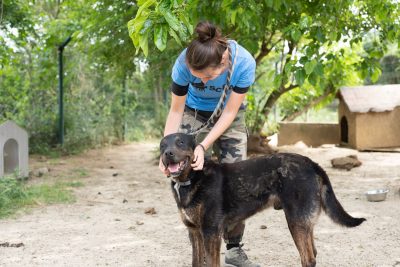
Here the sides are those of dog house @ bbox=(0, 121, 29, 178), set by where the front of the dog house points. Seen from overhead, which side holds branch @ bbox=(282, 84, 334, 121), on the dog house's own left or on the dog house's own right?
on the dog house's own left

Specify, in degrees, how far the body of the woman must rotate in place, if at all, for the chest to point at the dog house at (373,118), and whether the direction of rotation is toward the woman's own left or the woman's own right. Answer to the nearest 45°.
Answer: approximately 135° to the woman's own left

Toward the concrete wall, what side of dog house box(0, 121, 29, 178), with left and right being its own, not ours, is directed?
left

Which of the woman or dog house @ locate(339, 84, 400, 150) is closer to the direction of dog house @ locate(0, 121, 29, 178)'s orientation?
the woman

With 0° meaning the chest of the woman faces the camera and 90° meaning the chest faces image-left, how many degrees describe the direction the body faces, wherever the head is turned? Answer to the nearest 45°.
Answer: approximately 0°

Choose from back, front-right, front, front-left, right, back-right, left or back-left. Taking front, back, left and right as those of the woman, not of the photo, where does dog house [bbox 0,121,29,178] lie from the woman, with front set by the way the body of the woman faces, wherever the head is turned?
back-right

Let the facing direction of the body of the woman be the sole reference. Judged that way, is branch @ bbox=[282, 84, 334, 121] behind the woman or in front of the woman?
behind

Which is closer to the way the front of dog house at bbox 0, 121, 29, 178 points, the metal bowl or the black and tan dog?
the black and tan dog

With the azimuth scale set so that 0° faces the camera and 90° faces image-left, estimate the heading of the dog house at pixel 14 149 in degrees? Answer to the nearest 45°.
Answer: approximately 0°

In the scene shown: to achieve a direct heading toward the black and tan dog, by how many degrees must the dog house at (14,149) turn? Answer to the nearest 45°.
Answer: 0° — it already faces it
